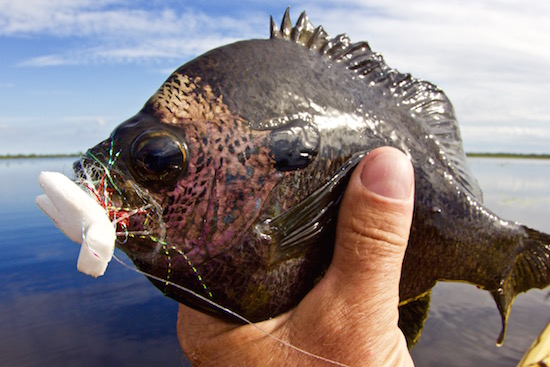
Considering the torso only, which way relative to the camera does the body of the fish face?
to the viewer's left
